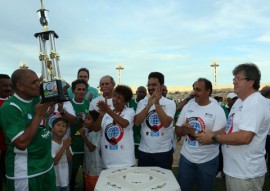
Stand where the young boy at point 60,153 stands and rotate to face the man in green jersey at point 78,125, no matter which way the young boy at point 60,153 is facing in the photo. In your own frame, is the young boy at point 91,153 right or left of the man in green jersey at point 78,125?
right

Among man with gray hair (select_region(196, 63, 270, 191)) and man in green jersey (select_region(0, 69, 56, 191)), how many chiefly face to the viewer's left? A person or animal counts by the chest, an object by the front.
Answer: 1

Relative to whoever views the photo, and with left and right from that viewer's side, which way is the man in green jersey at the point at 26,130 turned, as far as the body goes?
facing the viewer and to the right of the viewer

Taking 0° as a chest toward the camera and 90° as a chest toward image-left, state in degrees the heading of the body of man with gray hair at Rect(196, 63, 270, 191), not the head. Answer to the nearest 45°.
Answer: approximately 90°

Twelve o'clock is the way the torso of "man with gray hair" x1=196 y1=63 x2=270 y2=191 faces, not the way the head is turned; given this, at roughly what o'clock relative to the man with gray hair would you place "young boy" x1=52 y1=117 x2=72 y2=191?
The young boy is roughly at 12 o'clock from the man with gray hair.

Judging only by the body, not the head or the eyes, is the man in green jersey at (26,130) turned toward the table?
yes

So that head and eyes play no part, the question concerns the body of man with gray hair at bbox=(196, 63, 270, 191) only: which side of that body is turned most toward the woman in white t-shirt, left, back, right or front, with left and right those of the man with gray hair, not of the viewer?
front

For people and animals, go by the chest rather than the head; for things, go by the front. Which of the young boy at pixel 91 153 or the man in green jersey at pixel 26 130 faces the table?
the man in green jersey

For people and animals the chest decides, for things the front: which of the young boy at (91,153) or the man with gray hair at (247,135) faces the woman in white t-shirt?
the man with gray hair
